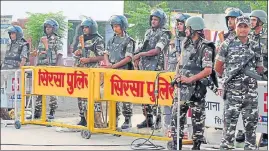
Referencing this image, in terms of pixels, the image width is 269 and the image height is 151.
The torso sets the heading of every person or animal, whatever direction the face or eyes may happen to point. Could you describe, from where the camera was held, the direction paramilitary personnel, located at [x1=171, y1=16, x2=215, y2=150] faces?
facing the viewer and to the left of the viewer

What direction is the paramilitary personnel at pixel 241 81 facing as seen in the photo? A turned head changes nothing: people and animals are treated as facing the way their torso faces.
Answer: toward the camera

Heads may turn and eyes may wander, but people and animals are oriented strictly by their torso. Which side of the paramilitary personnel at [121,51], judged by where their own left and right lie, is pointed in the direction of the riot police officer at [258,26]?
left

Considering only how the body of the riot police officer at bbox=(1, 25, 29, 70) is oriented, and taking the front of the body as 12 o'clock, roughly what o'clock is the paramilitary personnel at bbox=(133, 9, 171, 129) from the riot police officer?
The paramilitary personnel is roughly at 9 o'clock from the riot police officer.

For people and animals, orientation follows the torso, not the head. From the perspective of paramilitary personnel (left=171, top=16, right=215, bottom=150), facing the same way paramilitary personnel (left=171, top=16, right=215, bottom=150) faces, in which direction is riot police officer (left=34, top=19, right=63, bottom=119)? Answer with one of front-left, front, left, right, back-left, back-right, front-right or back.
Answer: right

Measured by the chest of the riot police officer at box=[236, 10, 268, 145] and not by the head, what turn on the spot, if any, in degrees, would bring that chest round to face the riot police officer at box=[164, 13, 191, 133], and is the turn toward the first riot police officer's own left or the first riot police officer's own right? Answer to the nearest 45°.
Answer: approximately 90° to the first riot police officer's own right

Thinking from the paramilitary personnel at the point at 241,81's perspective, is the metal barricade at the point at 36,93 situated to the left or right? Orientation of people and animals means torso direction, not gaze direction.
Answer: on their right

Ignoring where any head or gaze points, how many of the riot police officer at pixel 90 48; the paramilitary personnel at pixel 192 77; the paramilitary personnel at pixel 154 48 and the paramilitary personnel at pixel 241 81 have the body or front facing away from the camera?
0

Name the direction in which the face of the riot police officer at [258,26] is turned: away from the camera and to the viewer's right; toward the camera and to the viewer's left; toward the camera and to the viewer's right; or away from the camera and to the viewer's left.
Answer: toward the camera and to the viewer's left

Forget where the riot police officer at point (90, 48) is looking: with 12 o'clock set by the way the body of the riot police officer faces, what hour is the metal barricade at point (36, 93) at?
The metal barricade is roughly at 2 o'clock from the riot police officer.
